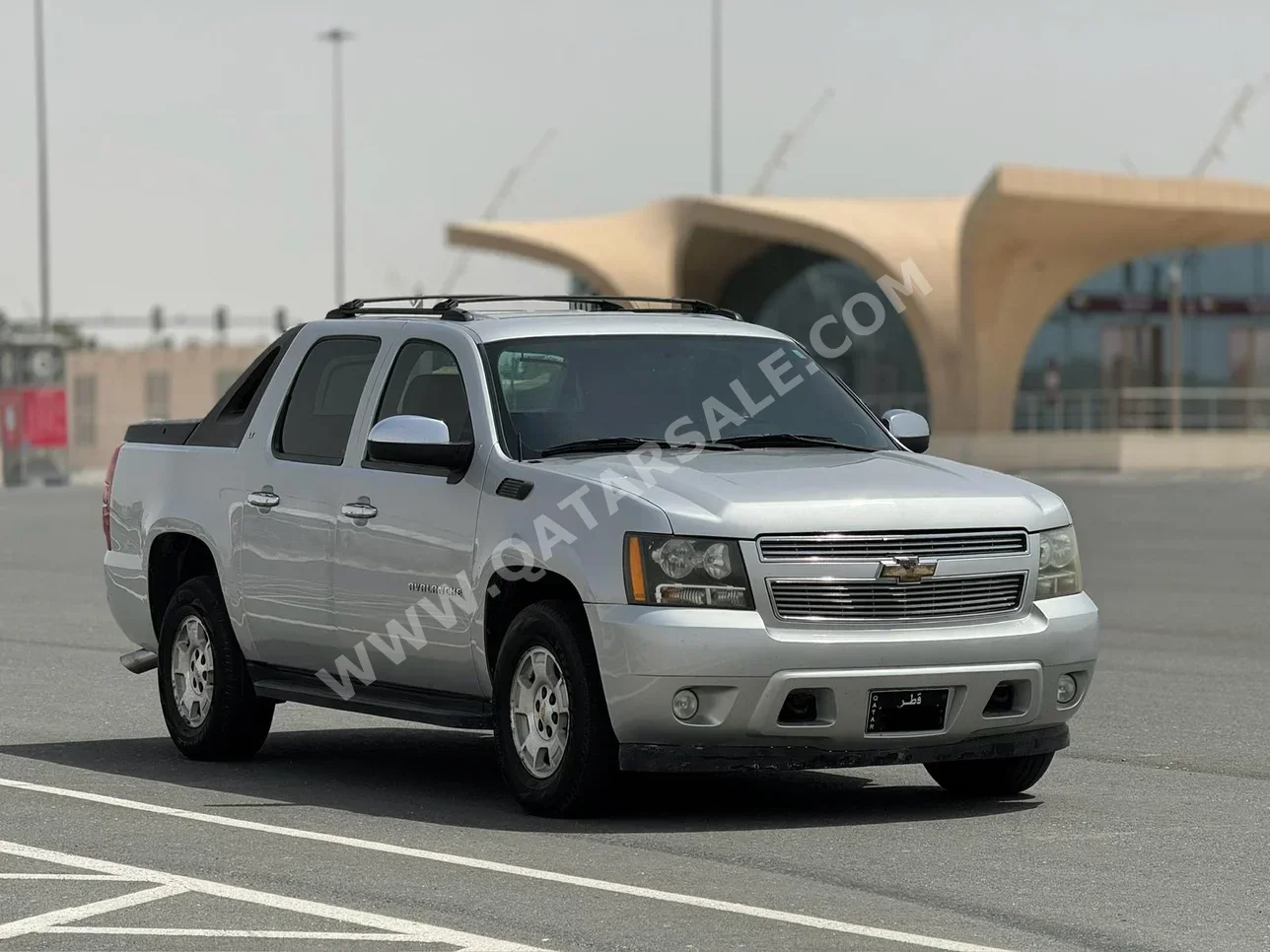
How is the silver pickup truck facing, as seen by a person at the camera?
facing the viewer and to the right of the viewer
